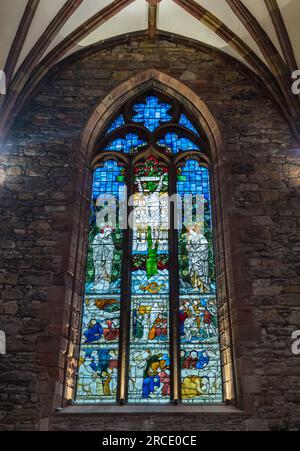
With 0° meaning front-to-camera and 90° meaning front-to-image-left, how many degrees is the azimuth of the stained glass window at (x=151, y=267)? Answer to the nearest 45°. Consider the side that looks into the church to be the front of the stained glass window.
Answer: approximately 0°
